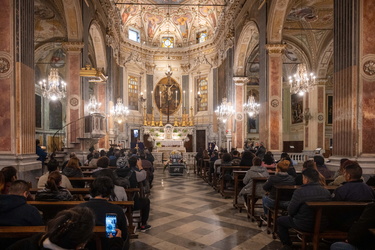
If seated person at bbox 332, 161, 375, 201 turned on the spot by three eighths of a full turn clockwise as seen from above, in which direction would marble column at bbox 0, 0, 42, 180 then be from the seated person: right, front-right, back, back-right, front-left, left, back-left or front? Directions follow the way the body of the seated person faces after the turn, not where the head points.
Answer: back-right

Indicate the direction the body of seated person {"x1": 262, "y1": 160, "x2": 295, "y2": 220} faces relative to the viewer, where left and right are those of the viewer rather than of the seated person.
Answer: facing away from the viewer and to the left of the viewer

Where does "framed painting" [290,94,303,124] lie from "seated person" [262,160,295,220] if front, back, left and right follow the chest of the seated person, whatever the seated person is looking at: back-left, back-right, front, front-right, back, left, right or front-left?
front-right

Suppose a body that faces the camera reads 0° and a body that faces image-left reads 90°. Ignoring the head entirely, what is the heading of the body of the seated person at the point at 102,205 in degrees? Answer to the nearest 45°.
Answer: approximately 180°

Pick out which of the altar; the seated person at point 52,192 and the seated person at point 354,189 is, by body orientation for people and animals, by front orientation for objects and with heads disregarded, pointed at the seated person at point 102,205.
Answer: the altar

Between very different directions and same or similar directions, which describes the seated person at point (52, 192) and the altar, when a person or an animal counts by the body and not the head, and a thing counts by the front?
very different directions

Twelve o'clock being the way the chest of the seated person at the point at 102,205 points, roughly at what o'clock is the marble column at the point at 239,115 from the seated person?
The marble column is roughly at 1 o'clock from the seated person.

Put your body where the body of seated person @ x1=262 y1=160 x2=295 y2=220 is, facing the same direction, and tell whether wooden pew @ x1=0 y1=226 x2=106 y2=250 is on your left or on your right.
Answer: on your left

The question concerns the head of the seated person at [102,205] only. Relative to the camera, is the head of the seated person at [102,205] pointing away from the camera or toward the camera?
away from the camera

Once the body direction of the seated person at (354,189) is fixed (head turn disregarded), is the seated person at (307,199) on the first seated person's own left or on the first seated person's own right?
on the first seated person's own left

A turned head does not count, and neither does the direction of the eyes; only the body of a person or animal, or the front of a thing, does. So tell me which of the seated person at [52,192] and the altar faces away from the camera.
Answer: the seated person

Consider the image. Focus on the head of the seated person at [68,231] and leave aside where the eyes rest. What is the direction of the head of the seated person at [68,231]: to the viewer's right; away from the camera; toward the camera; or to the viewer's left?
away from the camera

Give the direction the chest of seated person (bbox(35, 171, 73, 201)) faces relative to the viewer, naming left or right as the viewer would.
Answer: facing away from the viewer

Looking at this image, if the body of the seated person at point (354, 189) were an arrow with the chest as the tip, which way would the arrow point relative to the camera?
away from the camera

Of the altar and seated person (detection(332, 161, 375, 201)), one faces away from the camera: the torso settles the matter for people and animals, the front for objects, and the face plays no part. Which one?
the seated person

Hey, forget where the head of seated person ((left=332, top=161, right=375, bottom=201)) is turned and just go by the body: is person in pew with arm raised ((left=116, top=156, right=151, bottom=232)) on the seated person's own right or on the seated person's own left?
on the seated person's own left

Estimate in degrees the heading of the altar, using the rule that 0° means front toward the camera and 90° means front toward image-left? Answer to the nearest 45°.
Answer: approximately 0°
